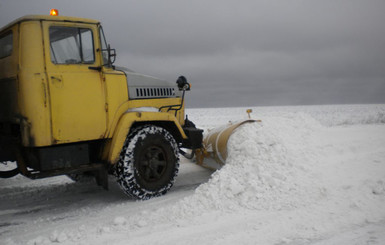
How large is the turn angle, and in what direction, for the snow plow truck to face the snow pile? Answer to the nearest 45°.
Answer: approximately 45° to its right

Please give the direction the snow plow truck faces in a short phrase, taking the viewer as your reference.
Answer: facing away from the viewer and to the right of the viewer
